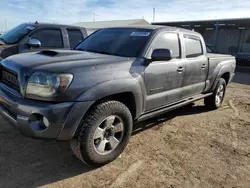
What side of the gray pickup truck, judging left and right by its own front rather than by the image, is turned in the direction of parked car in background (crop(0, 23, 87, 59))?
right

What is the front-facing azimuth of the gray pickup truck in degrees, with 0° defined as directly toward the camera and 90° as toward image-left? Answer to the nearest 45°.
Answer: approximately 45°

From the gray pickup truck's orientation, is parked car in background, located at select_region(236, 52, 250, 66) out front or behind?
behind
